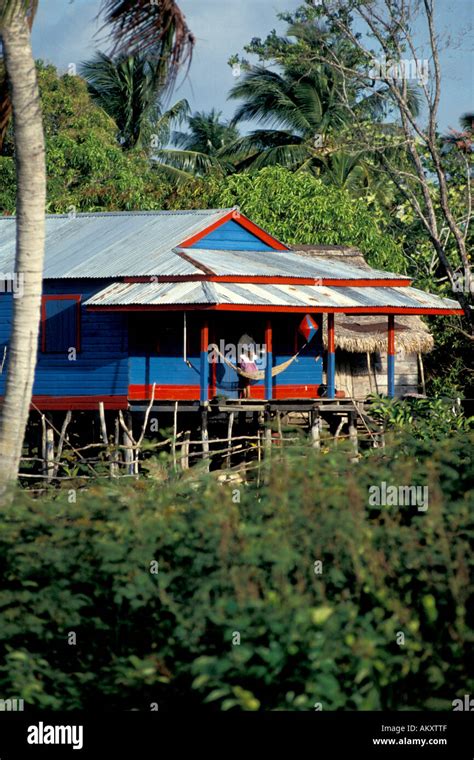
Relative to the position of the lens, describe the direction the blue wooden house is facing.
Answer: facing the viewer and to the right of the viewer

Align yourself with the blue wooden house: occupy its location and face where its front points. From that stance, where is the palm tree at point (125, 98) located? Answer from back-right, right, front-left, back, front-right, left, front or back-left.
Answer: back-left

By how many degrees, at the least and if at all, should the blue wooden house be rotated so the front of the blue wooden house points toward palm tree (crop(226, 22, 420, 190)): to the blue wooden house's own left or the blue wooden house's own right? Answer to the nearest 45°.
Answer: approximately 135° to the blue wooden house's own left

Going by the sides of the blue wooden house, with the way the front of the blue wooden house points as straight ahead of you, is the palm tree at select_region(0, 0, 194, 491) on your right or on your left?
on your right

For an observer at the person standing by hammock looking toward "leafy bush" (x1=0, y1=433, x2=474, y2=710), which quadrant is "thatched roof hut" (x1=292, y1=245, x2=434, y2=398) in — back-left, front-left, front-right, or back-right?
back-left

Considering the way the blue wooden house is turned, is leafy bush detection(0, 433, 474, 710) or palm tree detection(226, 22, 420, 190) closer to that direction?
the leafy bush

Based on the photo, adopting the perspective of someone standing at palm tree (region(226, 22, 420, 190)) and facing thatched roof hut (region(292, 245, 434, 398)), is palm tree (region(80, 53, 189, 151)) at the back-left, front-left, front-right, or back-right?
back-right

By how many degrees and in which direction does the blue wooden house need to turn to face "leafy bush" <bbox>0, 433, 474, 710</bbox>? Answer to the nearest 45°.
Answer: approximately 45° to its right

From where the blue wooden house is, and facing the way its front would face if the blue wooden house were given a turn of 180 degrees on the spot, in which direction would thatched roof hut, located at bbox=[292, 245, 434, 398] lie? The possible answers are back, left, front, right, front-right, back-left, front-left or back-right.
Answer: right
